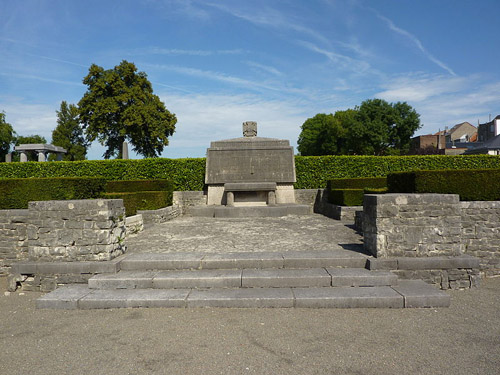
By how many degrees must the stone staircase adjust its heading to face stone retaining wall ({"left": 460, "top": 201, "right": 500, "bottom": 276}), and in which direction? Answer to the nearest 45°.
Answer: approximately 90° to its left

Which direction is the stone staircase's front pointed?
toward the camera

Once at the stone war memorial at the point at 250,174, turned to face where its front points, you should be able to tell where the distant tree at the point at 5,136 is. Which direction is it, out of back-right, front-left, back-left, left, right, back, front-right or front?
back-right

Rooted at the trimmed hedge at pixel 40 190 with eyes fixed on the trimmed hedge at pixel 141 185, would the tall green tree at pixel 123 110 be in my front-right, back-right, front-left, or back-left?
front-left

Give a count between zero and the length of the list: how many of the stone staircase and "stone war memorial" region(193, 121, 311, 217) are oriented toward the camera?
2

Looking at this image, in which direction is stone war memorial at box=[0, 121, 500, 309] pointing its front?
toward the camera

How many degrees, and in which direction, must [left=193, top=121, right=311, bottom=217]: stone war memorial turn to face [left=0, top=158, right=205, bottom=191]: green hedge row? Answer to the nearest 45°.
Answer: approximately 90° to its right

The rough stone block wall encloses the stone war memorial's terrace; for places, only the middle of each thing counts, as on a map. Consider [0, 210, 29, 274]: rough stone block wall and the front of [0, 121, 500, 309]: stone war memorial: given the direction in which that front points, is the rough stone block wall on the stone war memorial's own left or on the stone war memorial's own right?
on the stone war memorial's own right

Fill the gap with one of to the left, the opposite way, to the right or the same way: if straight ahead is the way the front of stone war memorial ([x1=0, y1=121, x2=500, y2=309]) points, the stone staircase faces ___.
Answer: the same way

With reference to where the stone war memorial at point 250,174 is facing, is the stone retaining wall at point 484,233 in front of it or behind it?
in front

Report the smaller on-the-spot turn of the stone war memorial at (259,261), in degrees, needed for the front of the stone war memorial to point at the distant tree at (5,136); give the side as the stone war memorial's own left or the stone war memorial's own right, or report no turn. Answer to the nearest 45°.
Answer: approximately 135° to the stone war memorial's own right

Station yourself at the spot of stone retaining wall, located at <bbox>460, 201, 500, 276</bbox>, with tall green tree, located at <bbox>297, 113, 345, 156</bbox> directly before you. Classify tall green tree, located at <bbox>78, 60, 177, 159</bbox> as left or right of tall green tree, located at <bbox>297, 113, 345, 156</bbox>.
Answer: left

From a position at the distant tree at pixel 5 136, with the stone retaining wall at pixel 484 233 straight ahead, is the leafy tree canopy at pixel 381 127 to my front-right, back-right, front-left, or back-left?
front-left

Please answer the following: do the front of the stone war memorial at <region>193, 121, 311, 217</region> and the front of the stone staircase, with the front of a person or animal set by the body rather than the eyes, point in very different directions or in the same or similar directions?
same or similar directions
